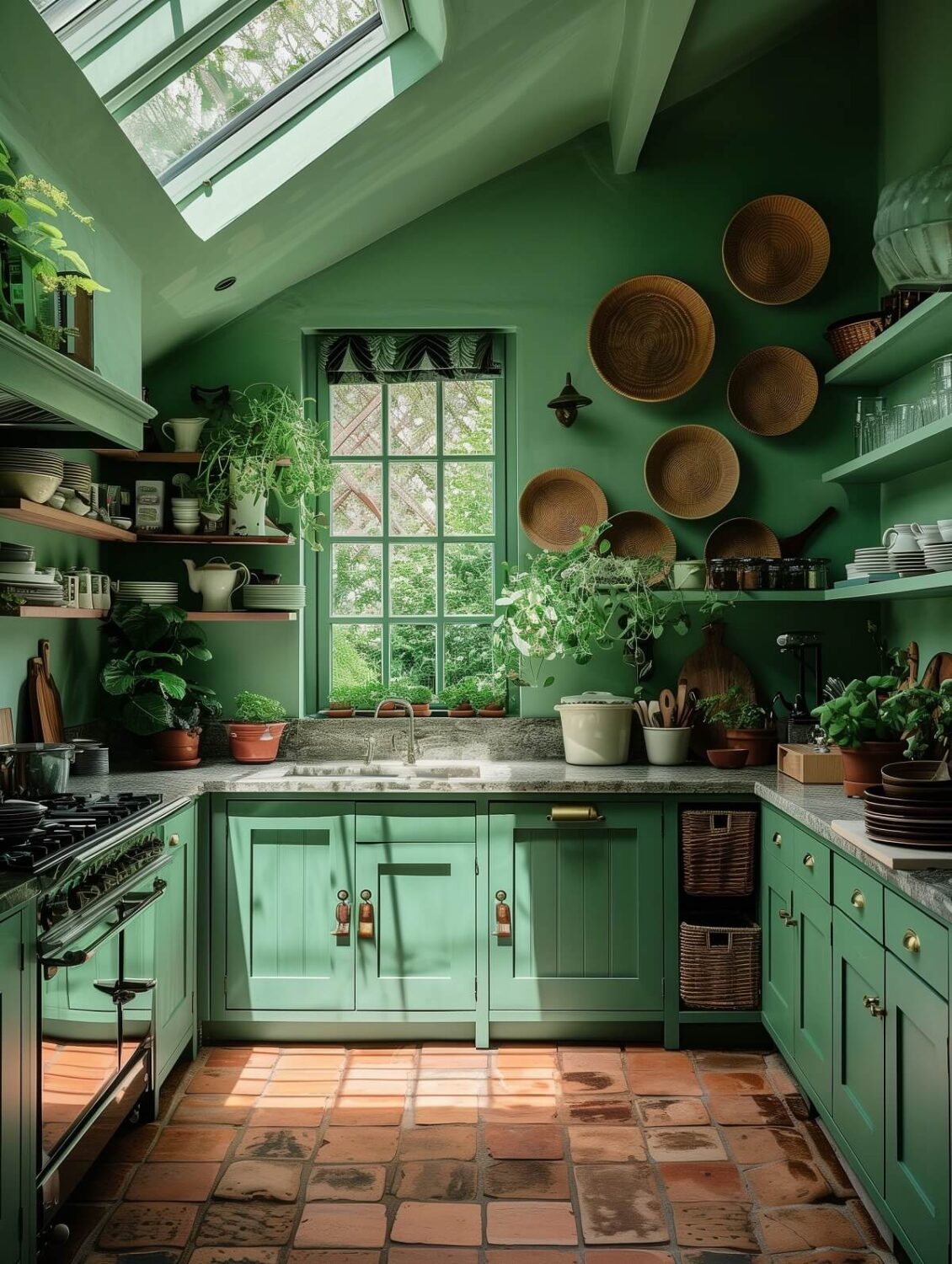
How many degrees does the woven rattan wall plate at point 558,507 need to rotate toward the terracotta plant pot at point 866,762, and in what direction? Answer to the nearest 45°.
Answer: approximately 45° to its left

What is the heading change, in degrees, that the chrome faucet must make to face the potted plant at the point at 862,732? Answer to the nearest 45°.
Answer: approximately 135° to its left

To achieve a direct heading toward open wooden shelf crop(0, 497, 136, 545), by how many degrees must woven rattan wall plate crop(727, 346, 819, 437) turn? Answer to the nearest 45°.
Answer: approximately 45° to its right

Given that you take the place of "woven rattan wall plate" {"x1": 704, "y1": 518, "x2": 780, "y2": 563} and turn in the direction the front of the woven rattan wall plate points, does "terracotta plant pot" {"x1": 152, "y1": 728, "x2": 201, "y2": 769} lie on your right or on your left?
on your right

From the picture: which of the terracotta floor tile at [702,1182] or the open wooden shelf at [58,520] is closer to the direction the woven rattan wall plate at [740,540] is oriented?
the terracotta floor tile
